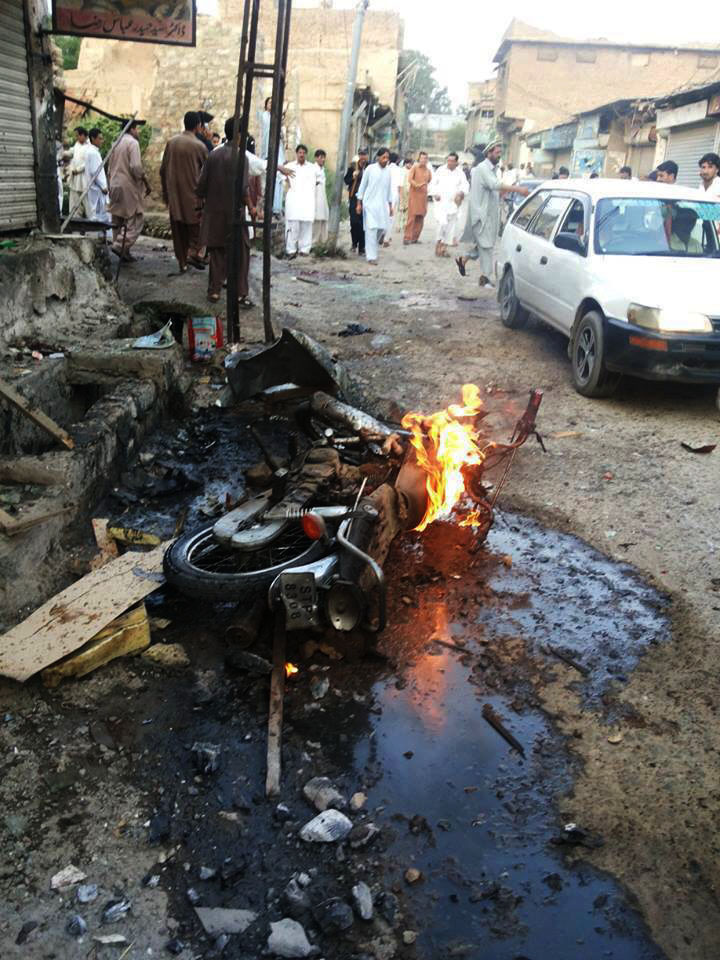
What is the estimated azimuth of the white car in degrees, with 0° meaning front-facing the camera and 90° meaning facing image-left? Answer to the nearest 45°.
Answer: approximately 315°

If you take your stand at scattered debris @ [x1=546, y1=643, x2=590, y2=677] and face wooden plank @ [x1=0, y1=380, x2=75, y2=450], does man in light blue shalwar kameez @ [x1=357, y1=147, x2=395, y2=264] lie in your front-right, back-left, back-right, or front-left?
front-right

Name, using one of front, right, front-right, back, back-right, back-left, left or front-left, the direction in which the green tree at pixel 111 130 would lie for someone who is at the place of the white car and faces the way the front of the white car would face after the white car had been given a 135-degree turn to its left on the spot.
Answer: front-left

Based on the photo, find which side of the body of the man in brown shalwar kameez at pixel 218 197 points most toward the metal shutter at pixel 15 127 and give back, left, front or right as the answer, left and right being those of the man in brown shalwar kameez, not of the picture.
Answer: left

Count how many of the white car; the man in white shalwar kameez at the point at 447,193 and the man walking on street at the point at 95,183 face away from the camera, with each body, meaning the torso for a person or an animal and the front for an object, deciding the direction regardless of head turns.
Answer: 0

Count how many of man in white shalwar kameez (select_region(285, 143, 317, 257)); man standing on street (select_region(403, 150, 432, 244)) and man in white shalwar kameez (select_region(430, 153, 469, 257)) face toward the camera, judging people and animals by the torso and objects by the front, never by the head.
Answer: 3

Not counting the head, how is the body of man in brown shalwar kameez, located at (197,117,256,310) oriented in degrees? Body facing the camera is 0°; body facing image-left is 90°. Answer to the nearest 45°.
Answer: approximately 180°

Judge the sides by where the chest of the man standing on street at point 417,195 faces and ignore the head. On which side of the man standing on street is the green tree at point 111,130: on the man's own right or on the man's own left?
on the man's own right

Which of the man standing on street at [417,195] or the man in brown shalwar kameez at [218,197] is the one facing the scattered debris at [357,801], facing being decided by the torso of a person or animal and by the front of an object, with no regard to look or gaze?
the man standing on street

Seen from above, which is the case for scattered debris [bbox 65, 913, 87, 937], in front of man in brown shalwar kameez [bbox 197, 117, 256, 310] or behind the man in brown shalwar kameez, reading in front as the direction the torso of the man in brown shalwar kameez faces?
behind

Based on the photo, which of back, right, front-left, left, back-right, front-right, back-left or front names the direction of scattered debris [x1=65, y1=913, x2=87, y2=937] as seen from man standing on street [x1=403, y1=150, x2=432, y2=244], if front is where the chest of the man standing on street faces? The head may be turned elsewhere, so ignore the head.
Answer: front

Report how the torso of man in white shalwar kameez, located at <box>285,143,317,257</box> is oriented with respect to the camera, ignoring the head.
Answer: toward the camera

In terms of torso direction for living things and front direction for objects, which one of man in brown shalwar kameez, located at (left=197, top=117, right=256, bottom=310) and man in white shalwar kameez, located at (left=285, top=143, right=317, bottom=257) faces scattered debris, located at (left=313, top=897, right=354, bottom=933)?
the man in white shalwar kameez

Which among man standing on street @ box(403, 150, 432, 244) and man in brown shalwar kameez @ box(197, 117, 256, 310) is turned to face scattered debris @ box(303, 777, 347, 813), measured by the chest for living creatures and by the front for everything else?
the man standing on street

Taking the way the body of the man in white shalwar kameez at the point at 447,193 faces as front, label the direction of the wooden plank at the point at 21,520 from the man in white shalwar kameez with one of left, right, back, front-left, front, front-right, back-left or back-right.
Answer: front

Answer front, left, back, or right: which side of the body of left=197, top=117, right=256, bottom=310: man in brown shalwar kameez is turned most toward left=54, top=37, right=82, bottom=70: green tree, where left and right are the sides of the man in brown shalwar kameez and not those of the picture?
front

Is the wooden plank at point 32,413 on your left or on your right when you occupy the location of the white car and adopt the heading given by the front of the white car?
on your right

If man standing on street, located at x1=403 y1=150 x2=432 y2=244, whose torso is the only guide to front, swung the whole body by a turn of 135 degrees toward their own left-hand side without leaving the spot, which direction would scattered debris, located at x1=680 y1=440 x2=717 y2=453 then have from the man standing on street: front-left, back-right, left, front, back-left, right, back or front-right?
back-right

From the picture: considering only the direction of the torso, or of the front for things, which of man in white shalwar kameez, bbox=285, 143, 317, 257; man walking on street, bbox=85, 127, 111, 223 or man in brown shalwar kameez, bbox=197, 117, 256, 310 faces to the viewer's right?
the man walking on street

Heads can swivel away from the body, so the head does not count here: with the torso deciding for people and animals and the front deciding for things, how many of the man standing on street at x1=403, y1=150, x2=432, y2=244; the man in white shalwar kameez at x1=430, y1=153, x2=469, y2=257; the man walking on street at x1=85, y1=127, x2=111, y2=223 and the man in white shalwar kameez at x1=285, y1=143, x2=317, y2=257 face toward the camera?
3
